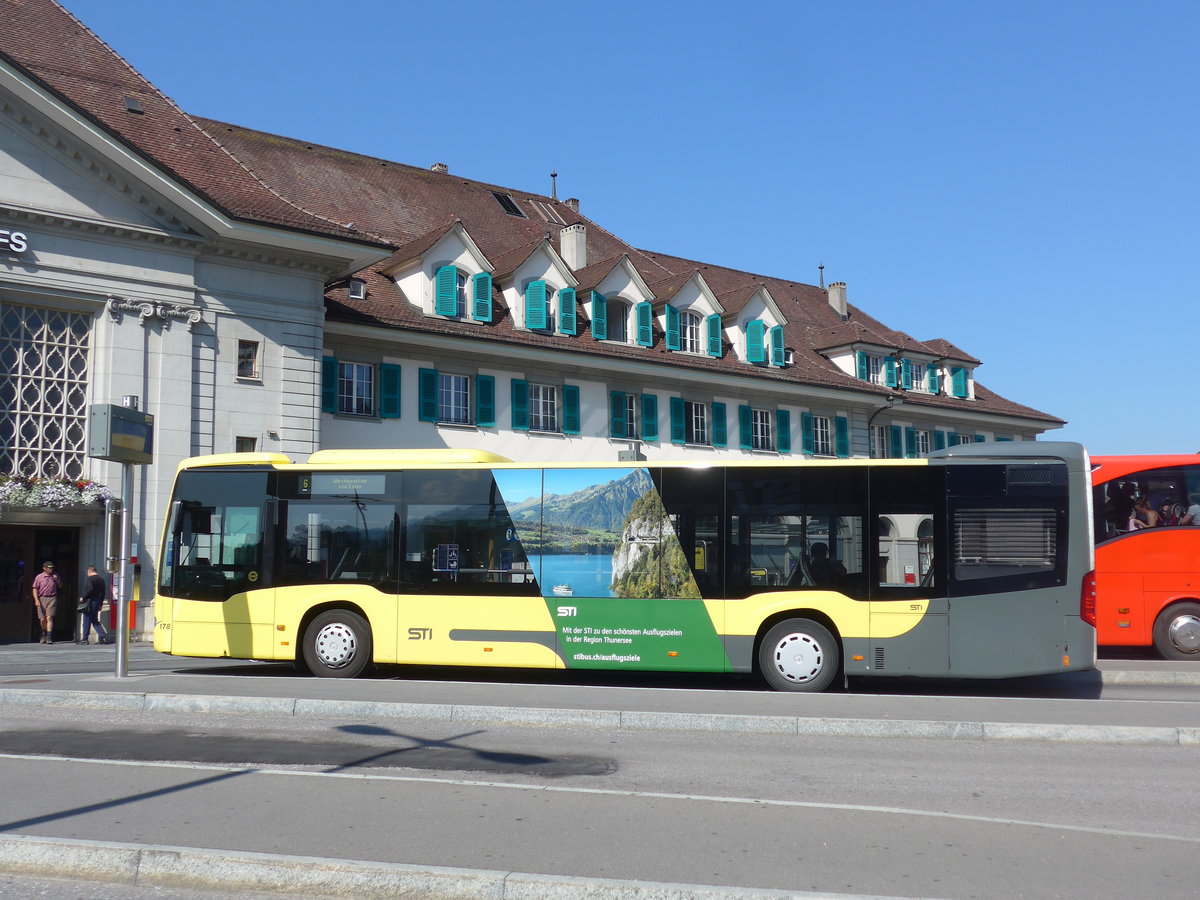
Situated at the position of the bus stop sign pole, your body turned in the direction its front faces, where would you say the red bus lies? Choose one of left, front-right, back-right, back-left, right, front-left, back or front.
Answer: front-left

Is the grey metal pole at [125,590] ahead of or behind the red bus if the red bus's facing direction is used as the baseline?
ahead

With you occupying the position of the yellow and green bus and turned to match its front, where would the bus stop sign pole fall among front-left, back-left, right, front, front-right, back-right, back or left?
front

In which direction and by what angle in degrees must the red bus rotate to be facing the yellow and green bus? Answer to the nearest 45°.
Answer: approximately 45° to its left

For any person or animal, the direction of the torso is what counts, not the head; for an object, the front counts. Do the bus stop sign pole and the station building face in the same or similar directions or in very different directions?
same or similar directions

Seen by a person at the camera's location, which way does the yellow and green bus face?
facing to the left of the viewer

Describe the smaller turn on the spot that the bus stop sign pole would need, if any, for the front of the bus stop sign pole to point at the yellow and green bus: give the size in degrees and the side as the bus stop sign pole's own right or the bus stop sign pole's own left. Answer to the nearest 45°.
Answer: approximately 45° to the bus stop sign pole's own left

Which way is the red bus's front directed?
to the viewer's left

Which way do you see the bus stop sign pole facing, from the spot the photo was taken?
facing the viewer and to the right of the viewer

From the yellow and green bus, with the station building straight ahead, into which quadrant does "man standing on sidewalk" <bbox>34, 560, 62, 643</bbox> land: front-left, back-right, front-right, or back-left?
front-left

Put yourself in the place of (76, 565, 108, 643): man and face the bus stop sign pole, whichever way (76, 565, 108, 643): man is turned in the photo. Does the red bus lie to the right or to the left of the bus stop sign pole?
left

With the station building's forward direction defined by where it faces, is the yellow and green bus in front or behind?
in front
